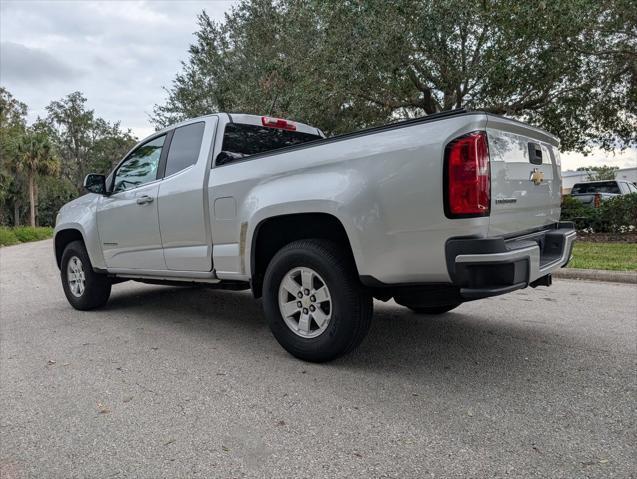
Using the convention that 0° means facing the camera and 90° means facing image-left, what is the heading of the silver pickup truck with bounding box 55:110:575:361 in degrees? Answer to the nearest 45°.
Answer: approximately 135°

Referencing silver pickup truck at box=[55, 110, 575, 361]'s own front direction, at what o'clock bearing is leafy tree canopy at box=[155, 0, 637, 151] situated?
The leafy tree canopy is roughly at 2 o'clock from the silver pickup truck.

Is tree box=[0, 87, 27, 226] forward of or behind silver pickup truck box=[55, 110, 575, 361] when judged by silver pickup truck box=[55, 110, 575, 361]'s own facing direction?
forward

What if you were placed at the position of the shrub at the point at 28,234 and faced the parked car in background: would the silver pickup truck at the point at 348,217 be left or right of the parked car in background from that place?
right

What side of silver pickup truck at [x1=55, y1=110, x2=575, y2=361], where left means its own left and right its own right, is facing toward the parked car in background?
right

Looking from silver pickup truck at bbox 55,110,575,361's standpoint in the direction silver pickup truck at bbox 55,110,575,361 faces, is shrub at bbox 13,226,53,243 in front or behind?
in front

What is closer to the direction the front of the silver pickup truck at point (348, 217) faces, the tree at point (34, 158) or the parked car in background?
the tree

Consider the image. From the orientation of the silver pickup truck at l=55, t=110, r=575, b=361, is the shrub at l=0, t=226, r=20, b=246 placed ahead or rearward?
ahead

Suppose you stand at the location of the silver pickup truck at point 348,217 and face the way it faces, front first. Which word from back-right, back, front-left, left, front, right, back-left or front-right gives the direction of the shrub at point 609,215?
right

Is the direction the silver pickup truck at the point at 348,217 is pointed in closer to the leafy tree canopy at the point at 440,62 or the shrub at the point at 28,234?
the shrub

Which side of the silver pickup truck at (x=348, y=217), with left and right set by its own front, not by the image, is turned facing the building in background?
right

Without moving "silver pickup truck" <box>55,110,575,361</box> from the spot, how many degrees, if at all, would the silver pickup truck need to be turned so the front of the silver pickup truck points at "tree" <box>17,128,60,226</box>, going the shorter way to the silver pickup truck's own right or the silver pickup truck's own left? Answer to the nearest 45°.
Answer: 0° — it already faces it
